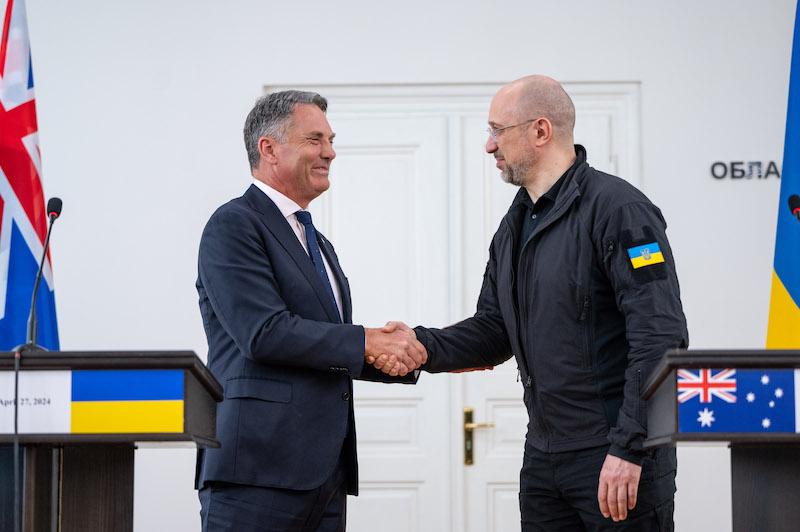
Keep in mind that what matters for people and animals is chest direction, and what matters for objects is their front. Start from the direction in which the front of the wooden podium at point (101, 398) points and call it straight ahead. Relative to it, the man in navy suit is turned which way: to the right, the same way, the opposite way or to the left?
to the left

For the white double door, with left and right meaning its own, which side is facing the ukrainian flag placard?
front

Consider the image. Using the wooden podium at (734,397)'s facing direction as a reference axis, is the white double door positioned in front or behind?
behind

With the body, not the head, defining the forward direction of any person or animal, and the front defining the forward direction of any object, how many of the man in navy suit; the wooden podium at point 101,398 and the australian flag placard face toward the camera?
2

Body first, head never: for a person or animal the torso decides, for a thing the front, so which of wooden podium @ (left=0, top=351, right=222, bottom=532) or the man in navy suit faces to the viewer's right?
the man in navy suit

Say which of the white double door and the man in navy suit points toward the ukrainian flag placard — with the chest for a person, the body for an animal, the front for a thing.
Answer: the white double door

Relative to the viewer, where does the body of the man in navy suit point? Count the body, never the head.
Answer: to the viewer's right

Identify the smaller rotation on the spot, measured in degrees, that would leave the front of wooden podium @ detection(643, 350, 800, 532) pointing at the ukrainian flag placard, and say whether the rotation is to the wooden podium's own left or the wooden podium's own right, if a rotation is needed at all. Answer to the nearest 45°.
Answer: approximately 90° to the wooden podium's own right

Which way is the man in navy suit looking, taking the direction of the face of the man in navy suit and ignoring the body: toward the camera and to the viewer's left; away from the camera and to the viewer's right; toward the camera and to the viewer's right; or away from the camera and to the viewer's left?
toward the camera and to the viewer's right

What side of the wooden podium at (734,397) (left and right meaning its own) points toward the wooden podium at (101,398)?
right
